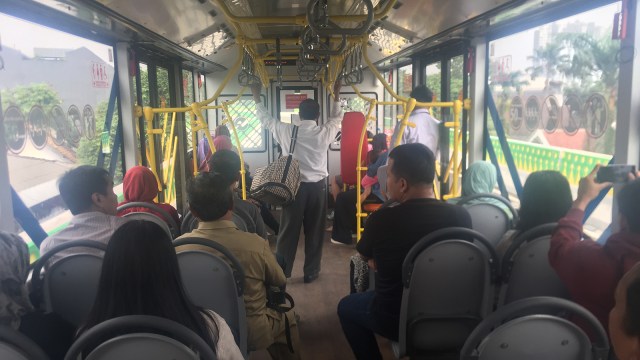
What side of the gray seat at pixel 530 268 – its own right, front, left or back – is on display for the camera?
back

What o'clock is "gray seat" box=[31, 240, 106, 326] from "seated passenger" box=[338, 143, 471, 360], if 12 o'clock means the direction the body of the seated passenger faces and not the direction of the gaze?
The gray seat is roughly at 10 o'clock from the seated passenger.

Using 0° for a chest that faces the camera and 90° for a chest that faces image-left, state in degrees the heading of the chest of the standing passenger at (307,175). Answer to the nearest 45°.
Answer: approximately 180°

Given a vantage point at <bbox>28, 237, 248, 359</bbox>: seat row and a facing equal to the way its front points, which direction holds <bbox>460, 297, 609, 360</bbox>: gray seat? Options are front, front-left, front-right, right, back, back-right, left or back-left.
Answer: back-right

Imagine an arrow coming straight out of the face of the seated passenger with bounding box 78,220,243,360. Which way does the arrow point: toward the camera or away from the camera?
away from the camera

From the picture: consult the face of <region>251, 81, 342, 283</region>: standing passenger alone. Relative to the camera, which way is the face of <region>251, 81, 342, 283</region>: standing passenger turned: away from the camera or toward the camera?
away from the camera

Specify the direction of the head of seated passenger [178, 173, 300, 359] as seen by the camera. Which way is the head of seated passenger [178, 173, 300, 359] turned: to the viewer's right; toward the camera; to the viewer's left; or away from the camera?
away from the camera

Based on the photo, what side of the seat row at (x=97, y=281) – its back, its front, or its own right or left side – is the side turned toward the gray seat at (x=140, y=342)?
back

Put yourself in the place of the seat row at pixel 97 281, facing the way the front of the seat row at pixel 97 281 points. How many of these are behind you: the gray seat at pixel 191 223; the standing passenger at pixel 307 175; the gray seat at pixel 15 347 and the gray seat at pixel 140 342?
2

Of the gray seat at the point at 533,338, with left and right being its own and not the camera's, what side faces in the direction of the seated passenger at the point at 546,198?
front

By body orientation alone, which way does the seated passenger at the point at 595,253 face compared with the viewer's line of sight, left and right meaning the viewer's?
facing away from the viewer

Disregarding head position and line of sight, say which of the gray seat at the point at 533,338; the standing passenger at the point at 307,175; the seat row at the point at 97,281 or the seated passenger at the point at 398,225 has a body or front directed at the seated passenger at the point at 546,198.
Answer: the gray seat

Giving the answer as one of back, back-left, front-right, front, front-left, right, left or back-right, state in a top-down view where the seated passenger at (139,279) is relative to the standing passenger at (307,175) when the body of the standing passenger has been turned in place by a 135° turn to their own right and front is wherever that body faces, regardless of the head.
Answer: front-right

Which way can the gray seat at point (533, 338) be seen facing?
away from the camera
